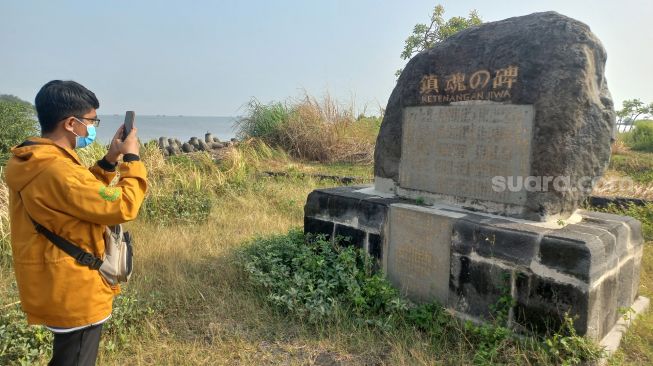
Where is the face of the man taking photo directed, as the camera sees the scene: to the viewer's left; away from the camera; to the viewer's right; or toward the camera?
to the viewer's right

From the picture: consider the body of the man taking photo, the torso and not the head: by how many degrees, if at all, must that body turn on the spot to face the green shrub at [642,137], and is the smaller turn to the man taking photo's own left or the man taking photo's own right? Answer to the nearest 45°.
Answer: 0° — they already face it

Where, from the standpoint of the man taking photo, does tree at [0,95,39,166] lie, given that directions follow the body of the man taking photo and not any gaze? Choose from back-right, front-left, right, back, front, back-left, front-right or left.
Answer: left

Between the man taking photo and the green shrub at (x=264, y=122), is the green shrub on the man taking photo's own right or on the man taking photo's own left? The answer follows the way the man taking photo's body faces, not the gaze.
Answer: on the man taking photo's own left

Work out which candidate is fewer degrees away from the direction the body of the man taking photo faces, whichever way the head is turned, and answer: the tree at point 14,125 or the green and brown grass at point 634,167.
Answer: the green and brown grass

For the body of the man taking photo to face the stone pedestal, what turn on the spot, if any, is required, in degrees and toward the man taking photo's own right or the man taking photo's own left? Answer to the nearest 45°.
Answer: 0° — they already face it

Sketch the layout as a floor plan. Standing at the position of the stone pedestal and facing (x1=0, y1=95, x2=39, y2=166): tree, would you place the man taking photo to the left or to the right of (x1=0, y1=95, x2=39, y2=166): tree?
left

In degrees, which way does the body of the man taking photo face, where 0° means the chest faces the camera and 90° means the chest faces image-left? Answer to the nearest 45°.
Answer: approximately 270°
